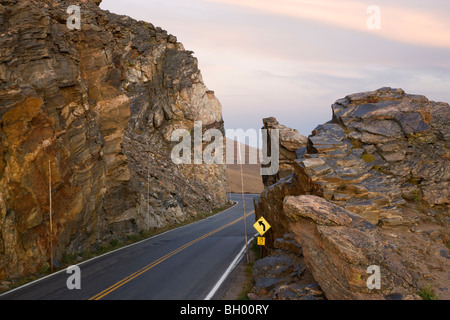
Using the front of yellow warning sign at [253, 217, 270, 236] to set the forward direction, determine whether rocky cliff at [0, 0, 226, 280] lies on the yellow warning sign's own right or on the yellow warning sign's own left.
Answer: on the yellow warning sign's own right

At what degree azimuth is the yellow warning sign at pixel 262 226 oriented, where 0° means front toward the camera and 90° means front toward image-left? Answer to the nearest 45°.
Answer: approximately 0°
